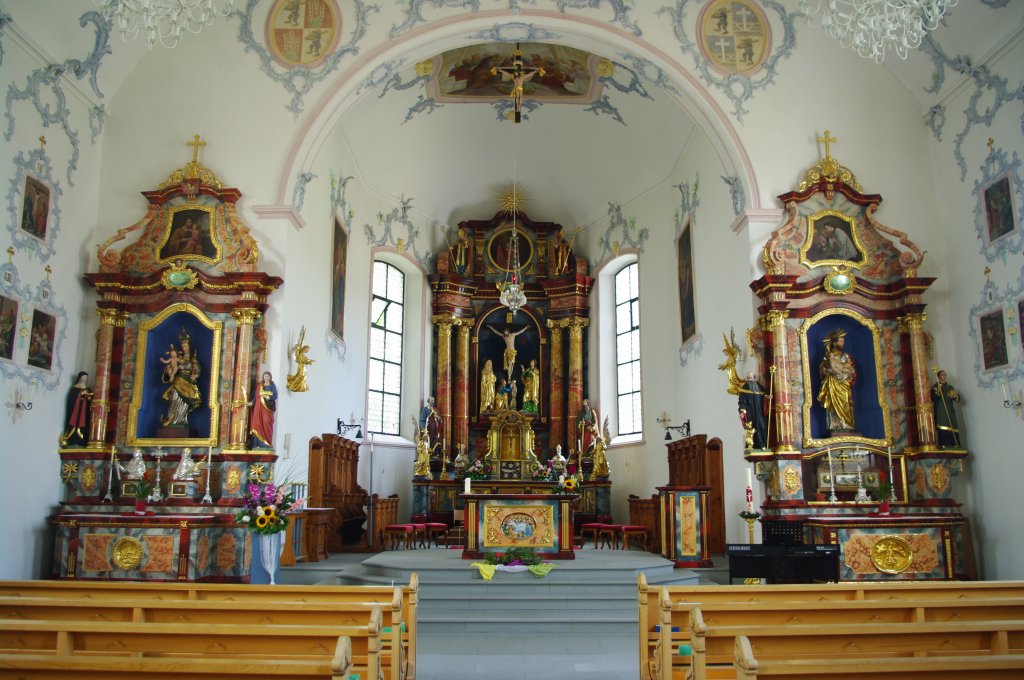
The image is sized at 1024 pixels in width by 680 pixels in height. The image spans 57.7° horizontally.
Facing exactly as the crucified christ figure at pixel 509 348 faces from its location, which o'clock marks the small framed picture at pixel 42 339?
The small framed picture is roughly at 1 o'clock from the crucified christ figure.

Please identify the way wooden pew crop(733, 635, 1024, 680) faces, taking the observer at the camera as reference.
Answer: facing away from the viewer

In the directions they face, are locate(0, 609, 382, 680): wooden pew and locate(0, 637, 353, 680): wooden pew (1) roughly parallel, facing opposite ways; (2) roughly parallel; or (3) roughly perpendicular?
roughly parallel

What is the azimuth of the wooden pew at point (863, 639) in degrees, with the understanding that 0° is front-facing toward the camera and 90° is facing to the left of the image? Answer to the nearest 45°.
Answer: approximately 180°

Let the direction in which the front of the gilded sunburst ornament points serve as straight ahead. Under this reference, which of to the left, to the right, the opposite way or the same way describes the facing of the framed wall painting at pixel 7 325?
to the left

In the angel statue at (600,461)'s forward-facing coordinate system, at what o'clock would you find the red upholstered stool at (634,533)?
The red upholstered stool is roughly at 10 o'clock from the angel statue.

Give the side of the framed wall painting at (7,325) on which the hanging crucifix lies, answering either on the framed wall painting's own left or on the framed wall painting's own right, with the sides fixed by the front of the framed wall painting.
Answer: on the framed wall painting's own left

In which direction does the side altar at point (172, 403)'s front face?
toward the camera

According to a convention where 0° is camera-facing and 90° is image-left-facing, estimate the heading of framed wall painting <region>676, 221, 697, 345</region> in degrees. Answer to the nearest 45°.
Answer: approximately 90°

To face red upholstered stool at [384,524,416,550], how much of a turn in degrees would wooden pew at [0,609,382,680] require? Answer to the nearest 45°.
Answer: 0° — it already faces it

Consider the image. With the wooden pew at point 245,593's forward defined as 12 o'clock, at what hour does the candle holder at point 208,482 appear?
The candle holder is roughly at 12 o'clock from the wooden pew.

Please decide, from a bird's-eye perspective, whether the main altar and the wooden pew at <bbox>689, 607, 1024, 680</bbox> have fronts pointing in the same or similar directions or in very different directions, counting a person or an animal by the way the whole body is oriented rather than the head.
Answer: very different directions

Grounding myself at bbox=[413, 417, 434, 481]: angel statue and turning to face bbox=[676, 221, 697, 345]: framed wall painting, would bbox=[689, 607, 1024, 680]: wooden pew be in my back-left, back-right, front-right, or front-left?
front-right

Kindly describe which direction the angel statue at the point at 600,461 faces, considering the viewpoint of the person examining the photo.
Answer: facing the viewer and to the left of the viewer

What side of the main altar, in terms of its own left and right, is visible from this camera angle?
front

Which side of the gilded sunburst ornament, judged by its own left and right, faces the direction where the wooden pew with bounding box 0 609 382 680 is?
front

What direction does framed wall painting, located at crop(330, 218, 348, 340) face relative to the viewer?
to the viewer's right

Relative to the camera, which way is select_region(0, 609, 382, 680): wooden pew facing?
away from the camera

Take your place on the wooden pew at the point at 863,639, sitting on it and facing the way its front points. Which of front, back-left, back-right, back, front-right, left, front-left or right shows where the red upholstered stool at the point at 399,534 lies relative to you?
front-left

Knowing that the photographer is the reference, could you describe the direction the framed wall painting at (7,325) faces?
facing the viewer and to the right of the viewer

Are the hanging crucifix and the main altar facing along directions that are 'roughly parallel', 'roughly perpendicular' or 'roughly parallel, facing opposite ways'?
roughly parallel

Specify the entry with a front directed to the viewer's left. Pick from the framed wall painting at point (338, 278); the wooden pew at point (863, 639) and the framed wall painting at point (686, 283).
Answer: the framed wall painting at point (686, 283)
